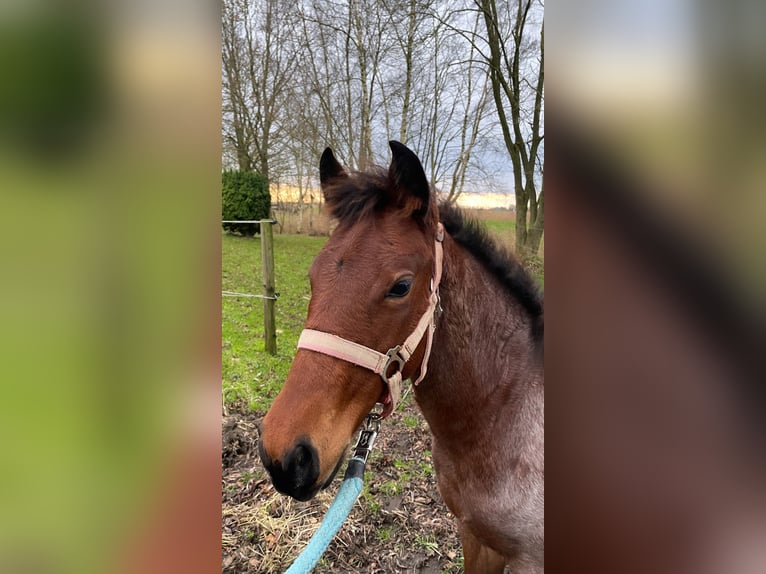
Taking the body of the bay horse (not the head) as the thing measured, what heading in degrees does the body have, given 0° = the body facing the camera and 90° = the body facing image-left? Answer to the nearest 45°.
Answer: approximately 45°
